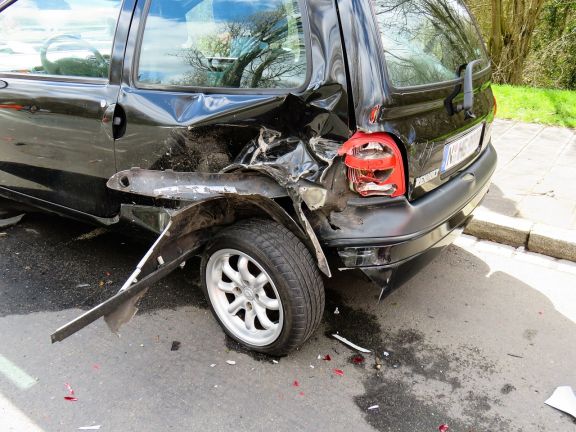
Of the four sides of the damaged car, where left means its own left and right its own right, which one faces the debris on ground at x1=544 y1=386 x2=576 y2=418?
back

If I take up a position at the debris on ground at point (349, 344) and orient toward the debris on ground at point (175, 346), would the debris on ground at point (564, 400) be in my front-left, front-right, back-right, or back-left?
back-left

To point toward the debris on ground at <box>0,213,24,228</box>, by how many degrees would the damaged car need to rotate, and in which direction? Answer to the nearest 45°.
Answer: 0° — it already faces it

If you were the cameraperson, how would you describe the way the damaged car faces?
facing away from the viewer and to the left of the viewer
